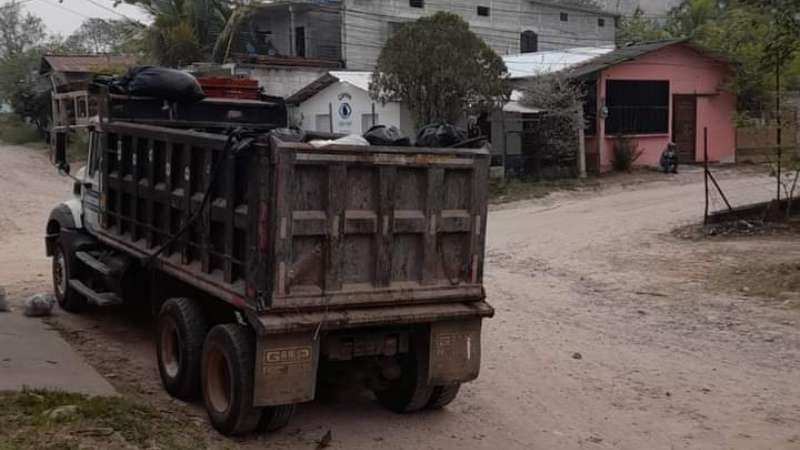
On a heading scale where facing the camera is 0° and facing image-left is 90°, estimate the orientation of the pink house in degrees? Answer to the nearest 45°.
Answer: approximately 0°

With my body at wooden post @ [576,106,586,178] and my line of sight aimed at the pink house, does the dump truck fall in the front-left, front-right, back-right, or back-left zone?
back-right

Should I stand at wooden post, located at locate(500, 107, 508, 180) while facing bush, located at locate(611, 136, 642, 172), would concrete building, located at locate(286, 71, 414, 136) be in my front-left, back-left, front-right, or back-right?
back-left

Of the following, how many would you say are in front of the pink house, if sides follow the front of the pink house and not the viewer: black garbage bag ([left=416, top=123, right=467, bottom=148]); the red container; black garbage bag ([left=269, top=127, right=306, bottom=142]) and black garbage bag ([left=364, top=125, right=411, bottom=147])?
4

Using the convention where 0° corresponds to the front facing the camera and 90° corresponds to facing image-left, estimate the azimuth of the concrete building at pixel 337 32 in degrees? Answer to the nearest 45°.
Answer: approximately 45°

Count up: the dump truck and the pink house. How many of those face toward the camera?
1

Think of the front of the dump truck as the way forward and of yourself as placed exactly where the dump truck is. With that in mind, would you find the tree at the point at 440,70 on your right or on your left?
on your right

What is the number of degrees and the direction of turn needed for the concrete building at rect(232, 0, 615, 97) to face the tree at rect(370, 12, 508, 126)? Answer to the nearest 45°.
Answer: approximately 45° to its left

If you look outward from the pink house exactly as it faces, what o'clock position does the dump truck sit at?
The dump truck is roughly at 12 o'clock from the pink house.

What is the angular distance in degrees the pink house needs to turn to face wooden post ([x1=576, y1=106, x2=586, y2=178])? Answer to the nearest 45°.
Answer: approximately 45° to its right

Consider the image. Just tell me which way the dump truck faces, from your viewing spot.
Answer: facing away from the viewer and to the left of the viewer

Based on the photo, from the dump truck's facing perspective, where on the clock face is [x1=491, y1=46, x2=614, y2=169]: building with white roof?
The building with white roof is roughly at 2 o'clock from the dump truck.

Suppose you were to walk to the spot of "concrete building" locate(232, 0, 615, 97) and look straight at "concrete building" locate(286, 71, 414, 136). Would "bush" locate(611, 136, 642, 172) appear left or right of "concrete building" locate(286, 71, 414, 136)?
left
